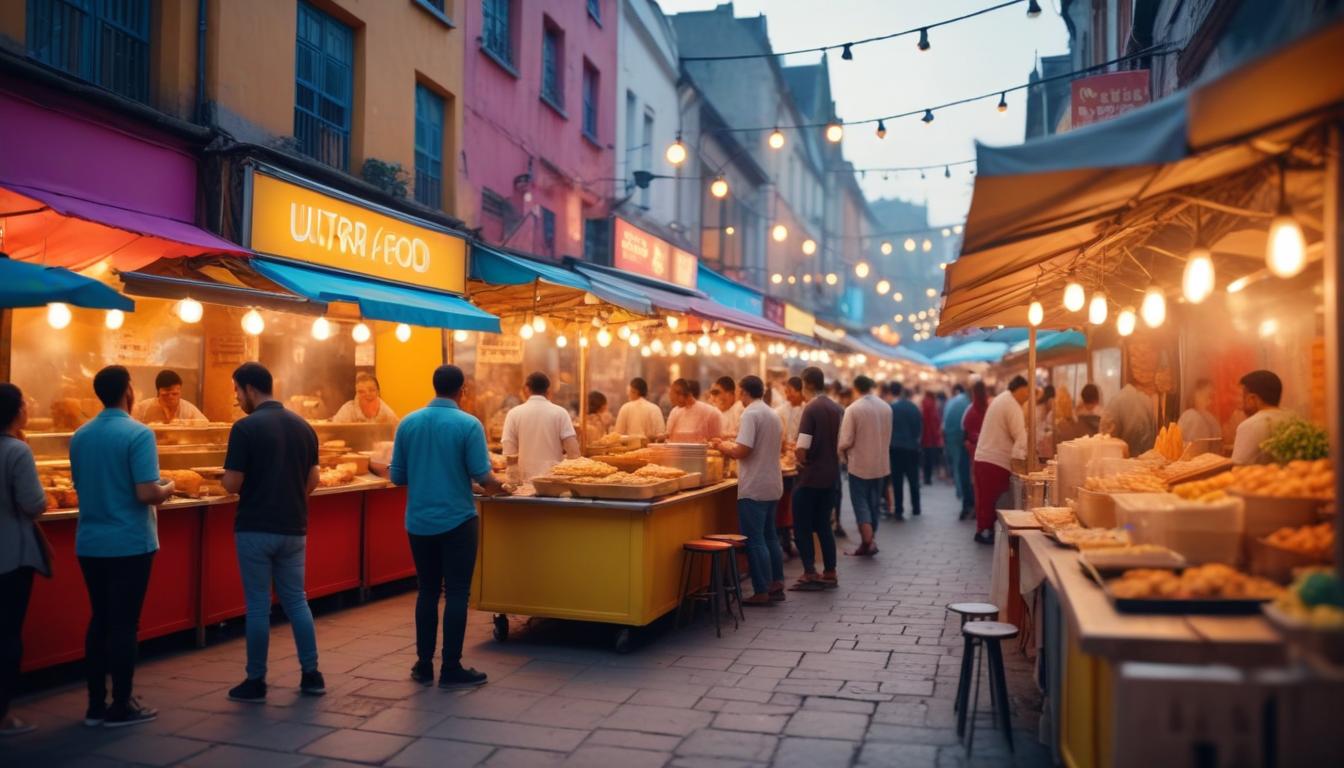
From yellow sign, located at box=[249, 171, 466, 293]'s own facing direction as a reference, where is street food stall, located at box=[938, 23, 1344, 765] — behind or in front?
in front

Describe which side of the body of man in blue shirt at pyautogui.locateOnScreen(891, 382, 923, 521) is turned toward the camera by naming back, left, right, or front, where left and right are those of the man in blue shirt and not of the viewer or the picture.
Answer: back

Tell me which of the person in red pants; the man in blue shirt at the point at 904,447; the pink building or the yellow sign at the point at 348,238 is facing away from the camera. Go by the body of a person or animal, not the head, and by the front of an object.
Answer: the man in blue shirt

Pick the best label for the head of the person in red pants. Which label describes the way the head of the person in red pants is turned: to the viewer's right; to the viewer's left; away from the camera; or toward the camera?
to the viewer's right

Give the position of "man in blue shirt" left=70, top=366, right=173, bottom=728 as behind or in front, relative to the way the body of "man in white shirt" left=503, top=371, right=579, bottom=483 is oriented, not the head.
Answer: behind

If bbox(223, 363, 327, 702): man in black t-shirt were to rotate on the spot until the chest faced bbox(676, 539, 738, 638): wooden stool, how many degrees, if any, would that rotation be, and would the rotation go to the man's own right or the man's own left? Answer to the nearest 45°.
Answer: approximately 135° to the man's own right

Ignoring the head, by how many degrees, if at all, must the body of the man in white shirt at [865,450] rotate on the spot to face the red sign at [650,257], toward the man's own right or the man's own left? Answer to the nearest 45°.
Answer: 0° — they already face it

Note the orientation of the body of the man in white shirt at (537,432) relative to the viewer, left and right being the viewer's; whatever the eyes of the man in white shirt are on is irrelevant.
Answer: facing away from the viewer

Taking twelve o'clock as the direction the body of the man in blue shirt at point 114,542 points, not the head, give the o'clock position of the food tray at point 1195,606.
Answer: The food tray is roughly at 3 o'clock from the man in blue shirt.

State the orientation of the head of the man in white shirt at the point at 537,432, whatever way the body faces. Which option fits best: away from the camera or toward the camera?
away from the camera

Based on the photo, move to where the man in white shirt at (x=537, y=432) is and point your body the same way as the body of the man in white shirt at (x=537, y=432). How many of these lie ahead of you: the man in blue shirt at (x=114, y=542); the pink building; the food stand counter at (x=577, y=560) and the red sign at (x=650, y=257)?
2

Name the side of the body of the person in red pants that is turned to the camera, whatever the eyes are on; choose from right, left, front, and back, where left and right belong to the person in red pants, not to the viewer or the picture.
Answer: right

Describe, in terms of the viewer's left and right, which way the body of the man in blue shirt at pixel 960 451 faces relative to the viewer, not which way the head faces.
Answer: facing away from the viewer and to the right of the viewer
